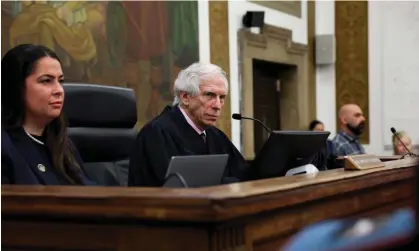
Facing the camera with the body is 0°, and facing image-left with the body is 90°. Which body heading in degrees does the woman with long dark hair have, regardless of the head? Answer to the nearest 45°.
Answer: approximately 315°

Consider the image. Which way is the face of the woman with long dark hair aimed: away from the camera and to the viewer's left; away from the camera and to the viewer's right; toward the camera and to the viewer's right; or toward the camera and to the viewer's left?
toward the camera and to the viewer's right

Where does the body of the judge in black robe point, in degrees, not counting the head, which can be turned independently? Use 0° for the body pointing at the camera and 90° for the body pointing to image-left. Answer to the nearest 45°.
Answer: approximately 315°

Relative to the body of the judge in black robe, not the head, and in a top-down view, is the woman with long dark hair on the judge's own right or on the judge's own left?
on the judge's own right

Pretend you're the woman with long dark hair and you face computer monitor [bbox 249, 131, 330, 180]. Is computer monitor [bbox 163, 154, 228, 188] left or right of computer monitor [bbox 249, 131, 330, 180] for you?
right

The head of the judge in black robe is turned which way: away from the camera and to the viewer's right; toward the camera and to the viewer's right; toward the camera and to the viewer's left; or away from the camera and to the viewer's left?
toward the camera and to the viewer's right
